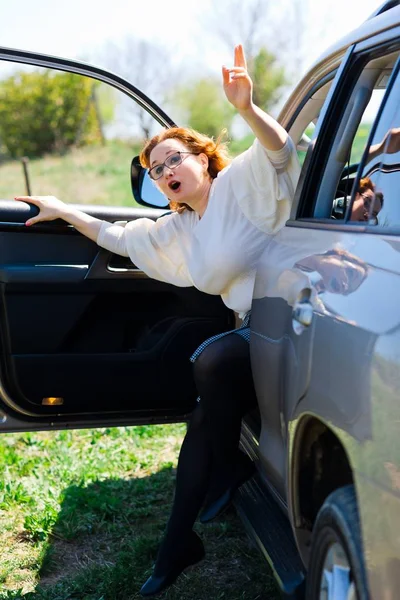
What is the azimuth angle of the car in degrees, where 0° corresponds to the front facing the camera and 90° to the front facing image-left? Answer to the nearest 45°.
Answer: approximately 180°

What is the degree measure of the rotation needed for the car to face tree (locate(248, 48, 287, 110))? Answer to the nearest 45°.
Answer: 0° — it already faces it

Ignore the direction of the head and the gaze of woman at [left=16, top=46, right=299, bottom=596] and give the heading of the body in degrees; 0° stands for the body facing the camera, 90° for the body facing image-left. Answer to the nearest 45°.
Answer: approximately 45°

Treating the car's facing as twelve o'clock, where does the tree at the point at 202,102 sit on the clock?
The tree is roughly at 12 o'clock from the car.

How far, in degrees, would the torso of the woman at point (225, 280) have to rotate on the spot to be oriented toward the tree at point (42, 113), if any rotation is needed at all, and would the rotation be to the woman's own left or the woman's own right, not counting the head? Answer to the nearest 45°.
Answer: approximately 135° to the woman's own right

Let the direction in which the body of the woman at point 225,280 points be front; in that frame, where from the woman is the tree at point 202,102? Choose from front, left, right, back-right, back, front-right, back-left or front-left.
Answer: back-right
